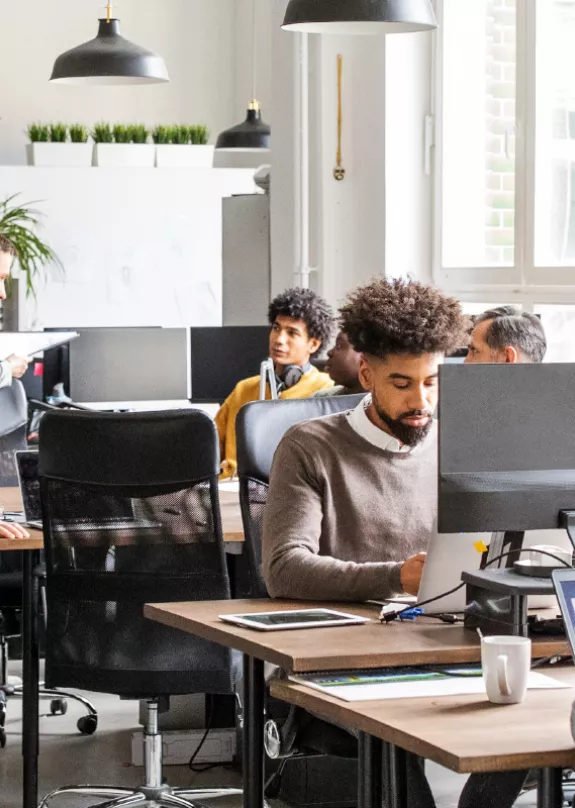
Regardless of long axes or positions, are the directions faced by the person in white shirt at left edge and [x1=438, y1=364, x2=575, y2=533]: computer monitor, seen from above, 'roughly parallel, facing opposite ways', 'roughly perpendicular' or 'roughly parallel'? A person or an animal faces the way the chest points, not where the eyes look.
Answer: roughly perpendicular

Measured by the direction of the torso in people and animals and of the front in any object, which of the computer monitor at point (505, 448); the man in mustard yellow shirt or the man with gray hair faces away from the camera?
the computer monitor

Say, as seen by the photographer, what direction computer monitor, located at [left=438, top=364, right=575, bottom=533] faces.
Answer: facing away from the viewer

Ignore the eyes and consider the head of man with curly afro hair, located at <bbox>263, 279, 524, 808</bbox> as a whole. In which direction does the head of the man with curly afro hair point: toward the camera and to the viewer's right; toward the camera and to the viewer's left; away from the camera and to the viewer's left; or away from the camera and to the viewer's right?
toward the camera and to the viewer's right

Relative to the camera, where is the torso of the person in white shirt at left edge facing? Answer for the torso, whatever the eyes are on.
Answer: to the viewer's right

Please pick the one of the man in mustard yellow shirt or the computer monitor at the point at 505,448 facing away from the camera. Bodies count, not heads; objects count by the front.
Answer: the computer monitor

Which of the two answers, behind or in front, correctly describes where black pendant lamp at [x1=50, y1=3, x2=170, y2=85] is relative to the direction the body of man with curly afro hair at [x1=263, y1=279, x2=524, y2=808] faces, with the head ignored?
behind

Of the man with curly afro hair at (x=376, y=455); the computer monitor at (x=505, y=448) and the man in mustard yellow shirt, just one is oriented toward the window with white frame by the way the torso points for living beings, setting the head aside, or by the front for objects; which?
the computer monitor
